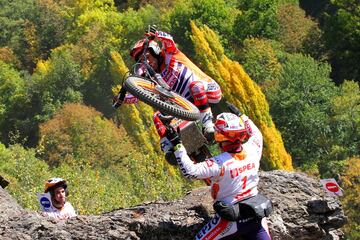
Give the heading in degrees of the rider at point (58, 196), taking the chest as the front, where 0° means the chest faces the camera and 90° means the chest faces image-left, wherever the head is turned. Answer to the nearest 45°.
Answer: approximately 315°

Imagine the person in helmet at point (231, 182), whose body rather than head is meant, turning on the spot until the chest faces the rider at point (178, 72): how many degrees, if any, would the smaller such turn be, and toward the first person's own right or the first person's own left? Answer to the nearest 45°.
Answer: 0° — they already face them
